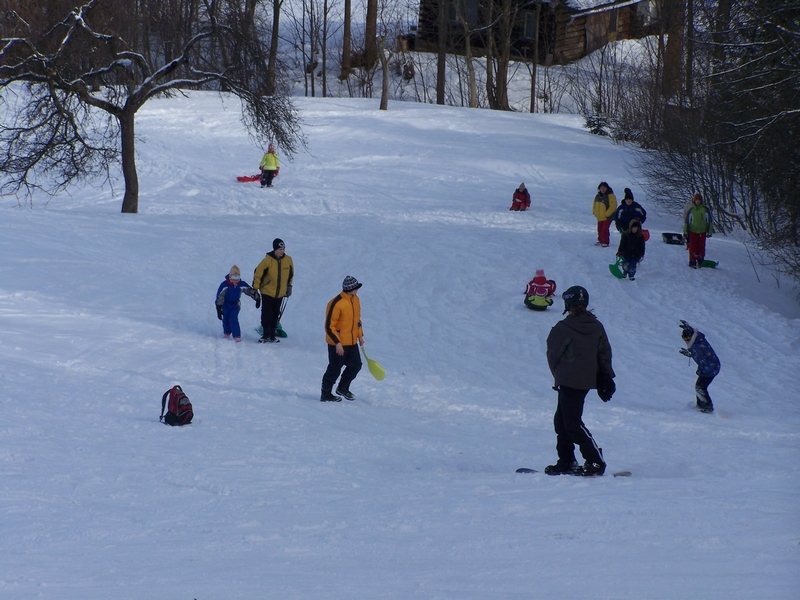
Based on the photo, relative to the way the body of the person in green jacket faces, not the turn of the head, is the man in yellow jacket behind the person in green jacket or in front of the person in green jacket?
in front

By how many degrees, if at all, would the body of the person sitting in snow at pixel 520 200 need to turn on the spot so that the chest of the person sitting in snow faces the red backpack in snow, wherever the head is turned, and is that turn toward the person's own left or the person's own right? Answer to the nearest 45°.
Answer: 0° — they already face it
